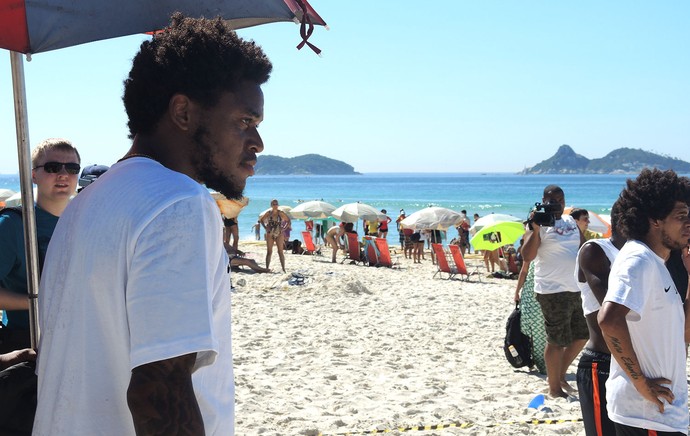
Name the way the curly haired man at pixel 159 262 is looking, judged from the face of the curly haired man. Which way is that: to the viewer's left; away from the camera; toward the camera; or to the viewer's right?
to the viewer's right

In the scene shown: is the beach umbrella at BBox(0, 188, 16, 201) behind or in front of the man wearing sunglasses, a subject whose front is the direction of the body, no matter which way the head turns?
behind

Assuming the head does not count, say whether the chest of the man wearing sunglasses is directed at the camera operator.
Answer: no

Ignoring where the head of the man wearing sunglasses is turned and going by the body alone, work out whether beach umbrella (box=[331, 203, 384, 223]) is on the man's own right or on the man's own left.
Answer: on the man's own left

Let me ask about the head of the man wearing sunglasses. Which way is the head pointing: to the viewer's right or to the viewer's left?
to the viewer's right

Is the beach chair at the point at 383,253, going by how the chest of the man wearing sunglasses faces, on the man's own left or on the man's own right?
on the man's own left

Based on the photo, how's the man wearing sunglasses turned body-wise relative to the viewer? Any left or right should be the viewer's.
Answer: facing the viewer and to the right of the viewer

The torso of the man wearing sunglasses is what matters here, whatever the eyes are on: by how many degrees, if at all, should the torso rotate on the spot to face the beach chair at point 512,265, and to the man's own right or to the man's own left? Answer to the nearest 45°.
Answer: approximately 90° to the man's own left

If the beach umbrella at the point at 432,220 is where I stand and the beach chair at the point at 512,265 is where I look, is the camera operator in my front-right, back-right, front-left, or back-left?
front-right

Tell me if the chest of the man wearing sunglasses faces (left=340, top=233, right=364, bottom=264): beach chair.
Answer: no

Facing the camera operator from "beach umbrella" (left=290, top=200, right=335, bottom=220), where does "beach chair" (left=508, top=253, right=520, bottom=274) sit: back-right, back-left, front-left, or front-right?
front-left

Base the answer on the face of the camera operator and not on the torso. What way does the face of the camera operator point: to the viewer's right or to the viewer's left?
to the viewer's left

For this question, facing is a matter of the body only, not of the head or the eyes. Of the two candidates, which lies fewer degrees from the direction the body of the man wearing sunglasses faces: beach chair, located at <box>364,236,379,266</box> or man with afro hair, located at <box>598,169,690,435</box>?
the man with afro hair

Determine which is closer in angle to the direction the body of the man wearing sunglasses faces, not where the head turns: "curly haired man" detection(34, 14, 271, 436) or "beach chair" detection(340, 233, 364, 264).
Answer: the curly haired man

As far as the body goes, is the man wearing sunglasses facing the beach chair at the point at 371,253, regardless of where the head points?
no
